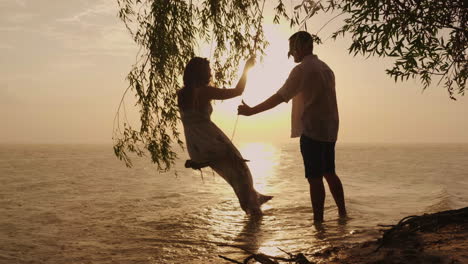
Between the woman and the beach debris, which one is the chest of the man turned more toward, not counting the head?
the woman

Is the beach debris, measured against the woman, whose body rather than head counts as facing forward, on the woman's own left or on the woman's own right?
on the woman's own right

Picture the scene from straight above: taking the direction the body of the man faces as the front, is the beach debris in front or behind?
behind

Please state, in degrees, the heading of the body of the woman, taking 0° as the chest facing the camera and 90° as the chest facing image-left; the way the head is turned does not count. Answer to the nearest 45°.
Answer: approximately 225°

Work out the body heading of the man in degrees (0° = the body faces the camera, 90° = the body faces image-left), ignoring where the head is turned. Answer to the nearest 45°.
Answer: approximately 135°

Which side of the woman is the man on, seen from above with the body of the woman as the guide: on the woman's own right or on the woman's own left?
on the woman's own right

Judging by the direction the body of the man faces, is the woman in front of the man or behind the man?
in front
